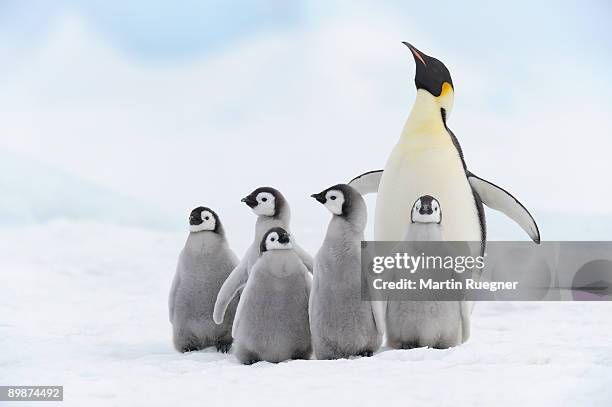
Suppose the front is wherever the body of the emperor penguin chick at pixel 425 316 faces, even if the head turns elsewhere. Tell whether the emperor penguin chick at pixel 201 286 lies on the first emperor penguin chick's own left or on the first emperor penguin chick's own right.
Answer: on the first emperor penguin chick's own right

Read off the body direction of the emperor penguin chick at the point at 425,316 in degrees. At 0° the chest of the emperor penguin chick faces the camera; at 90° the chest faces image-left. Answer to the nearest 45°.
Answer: approximately 0°

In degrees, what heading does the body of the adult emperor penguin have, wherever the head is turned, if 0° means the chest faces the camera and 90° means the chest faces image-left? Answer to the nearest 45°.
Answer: approximately 45°
